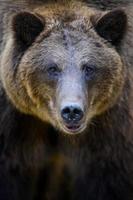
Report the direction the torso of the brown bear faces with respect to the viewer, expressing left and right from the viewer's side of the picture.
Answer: facing the viewer
